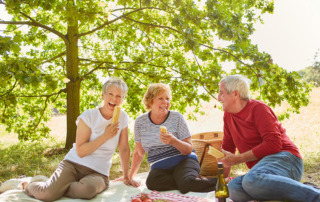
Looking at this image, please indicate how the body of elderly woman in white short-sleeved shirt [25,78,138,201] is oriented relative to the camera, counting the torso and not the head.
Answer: toward the camera

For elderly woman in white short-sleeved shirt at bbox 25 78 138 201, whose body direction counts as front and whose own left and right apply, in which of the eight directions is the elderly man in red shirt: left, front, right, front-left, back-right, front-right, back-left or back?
front-left

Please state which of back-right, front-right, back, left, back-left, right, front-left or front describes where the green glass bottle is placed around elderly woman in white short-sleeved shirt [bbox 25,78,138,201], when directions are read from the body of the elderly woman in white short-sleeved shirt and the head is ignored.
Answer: front-left

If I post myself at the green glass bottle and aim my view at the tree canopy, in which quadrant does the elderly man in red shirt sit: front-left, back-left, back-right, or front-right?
front-right

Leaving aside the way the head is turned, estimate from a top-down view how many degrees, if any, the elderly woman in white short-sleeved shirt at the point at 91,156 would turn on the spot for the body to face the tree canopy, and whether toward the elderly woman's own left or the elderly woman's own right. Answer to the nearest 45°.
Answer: approximately 180°

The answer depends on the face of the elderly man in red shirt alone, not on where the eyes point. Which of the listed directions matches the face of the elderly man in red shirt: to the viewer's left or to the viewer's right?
to the viewer's left
